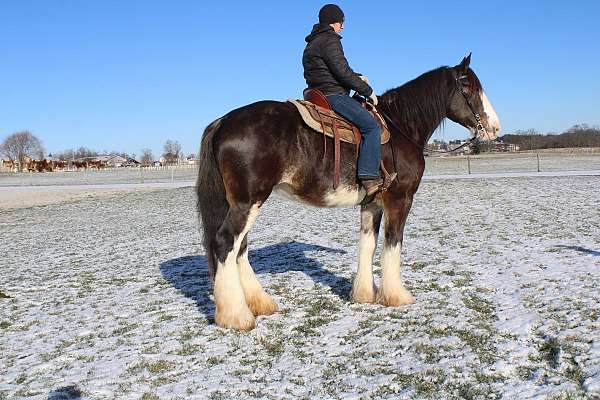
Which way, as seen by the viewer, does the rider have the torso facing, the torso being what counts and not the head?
to the viewer's right

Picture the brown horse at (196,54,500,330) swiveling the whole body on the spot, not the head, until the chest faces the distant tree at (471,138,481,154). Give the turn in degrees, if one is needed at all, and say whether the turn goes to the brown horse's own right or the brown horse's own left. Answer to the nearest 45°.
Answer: approximately 45° to the brown horse's own left

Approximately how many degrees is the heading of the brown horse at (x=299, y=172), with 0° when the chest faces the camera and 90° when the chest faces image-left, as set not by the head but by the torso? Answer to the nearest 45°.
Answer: approximately 270°

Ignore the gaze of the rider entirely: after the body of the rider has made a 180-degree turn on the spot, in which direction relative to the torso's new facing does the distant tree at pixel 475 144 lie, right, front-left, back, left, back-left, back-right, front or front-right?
back-right

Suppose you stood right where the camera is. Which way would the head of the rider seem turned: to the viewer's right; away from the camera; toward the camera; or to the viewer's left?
to the viewer's right
